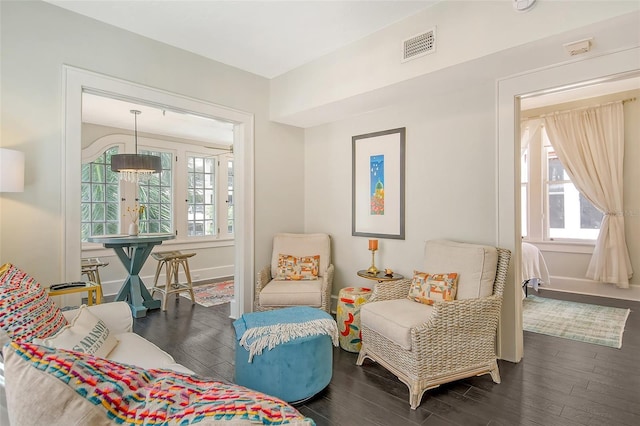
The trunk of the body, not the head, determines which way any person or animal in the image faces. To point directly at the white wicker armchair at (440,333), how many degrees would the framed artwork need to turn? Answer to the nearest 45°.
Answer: approximately 45° to its left

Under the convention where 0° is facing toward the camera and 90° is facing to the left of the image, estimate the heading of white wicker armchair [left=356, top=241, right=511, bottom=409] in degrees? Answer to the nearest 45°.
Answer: approximately 45°

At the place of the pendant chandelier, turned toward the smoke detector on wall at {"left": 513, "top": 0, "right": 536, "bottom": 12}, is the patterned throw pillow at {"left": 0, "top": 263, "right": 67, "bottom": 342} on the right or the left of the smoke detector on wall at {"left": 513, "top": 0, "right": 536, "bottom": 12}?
right

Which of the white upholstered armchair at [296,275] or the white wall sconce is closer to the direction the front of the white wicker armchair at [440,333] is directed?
the white wall sconce

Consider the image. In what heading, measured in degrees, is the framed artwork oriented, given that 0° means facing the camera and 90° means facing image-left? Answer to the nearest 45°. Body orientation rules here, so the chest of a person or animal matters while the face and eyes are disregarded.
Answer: approximately 45°

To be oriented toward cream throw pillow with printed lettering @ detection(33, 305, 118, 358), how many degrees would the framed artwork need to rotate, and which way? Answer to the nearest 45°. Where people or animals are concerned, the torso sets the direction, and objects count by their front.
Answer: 0° — it already faces it

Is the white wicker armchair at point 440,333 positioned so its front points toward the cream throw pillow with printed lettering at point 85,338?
yes

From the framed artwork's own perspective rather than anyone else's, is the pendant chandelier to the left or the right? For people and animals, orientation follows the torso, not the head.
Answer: on its right

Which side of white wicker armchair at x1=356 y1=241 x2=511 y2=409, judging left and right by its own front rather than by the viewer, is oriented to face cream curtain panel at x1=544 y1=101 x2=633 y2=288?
back

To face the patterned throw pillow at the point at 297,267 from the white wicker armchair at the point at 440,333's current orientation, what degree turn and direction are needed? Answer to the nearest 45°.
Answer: approximately 90° to its right

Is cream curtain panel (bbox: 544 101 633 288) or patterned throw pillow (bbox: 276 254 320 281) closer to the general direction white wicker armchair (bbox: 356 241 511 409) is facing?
the patterned throw pillow

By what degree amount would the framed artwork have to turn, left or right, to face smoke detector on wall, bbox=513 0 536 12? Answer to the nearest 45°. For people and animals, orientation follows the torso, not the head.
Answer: approximately 90° to its left
